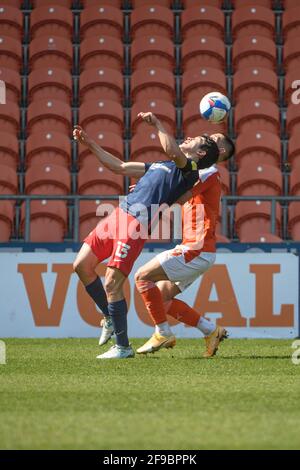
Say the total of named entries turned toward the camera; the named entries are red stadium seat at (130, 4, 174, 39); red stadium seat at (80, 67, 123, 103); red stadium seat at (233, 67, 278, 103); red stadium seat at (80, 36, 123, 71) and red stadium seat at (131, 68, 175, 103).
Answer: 5

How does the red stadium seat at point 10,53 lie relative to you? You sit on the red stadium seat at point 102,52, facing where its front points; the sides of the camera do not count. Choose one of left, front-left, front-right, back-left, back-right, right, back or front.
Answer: right

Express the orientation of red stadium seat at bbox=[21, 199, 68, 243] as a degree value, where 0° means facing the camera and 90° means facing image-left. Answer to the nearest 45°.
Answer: approximately 0°

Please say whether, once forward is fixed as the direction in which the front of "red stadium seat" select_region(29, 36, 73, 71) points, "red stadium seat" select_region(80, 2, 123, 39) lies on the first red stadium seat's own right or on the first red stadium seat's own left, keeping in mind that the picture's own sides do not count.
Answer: on the first red stadium seat's own left

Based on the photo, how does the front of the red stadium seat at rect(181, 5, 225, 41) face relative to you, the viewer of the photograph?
facing the viewer

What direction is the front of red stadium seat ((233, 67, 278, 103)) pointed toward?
toward the camera

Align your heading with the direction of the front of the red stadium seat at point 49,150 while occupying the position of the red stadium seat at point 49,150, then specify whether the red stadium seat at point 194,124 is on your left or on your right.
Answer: on your left

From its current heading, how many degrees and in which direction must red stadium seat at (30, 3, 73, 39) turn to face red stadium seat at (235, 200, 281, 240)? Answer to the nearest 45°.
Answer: approximately 45° to its left

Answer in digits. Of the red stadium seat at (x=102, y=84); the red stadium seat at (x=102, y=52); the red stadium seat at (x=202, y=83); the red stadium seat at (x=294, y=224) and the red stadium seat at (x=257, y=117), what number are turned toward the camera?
5

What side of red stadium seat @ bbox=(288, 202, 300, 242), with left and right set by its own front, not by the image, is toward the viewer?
front

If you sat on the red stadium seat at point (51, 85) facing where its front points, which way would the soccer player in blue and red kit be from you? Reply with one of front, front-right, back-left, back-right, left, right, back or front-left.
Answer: front

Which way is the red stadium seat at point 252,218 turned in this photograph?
toward the camera

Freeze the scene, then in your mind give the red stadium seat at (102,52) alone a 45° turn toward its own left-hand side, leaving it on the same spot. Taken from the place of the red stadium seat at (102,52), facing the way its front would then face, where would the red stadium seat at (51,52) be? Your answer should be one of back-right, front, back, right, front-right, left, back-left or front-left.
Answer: back-right
